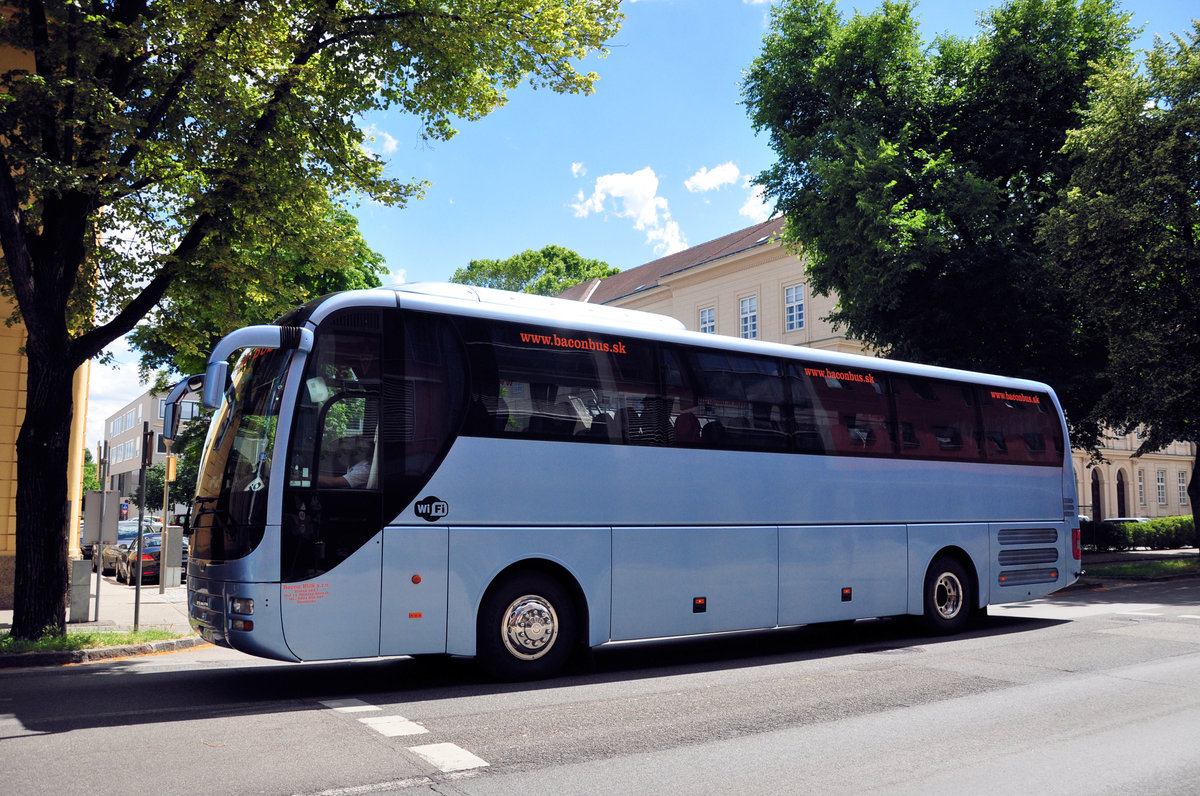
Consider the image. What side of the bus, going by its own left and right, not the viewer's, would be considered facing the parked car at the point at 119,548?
right

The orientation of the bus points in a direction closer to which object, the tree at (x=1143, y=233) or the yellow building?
the yellow building

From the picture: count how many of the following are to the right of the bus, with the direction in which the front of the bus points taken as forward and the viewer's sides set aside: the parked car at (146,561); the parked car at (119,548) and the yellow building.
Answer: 3

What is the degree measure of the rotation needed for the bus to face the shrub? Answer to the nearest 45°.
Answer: approximately 180°

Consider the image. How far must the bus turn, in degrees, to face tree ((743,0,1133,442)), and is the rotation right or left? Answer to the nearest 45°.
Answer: approximately 180°

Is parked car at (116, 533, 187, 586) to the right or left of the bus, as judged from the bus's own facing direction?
on its right

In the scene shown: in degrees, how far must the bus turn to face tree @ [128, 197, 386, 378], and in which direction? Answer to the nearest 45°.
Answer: approximately 90° to its right

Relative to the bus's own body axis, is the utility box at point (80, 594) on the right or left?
on its right

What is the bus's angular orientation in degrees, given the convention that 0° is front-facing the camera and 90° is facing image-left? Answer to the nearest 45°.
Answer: approximately 45°

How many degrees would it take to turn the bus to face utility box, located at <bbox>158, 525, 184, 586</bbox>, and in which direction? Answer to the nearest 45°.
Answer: approximately 90° to its right
